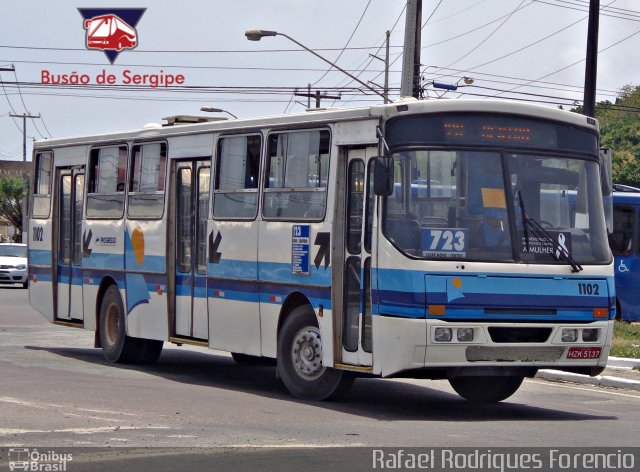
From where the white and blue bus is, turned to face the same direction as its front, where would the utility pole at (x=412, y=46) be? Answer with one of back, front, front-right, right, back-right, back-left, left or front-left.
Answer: back-left

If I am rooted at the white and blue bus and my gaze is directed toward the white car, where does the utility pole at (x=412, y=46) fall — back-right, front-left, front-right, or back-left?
front-right

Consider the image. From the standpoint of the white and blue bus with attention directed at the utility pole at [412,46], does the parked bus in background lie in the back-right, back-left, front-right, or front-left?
front-right

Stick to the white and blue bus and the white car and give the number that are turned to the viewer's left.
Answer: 0

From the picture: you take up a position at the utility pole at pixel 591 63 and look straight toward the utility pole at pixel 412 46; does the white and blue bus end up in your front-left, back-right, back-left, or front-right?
front-left

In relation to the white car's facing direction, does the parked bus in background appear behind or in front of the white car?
in front

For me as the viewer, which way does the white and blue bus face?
facing the viewer and to the right of the viewer

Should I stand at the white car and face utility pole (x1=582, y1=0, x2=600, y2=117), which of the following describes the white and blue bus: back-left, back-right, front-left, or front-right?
front-right

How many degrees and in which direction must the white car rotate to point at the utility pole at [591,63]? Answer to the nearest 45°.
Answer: approximately 45° to its left

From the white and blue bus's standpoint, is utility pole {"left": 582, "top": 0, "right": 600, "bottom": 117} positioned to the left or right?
on its left

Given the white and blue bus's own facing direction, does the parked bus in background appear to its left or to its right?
on its left

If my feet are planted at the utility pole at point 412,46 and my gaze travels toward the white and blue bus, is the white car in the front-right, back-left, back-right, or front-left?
back-right

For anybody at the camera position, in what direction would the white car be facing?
facing the viewer
